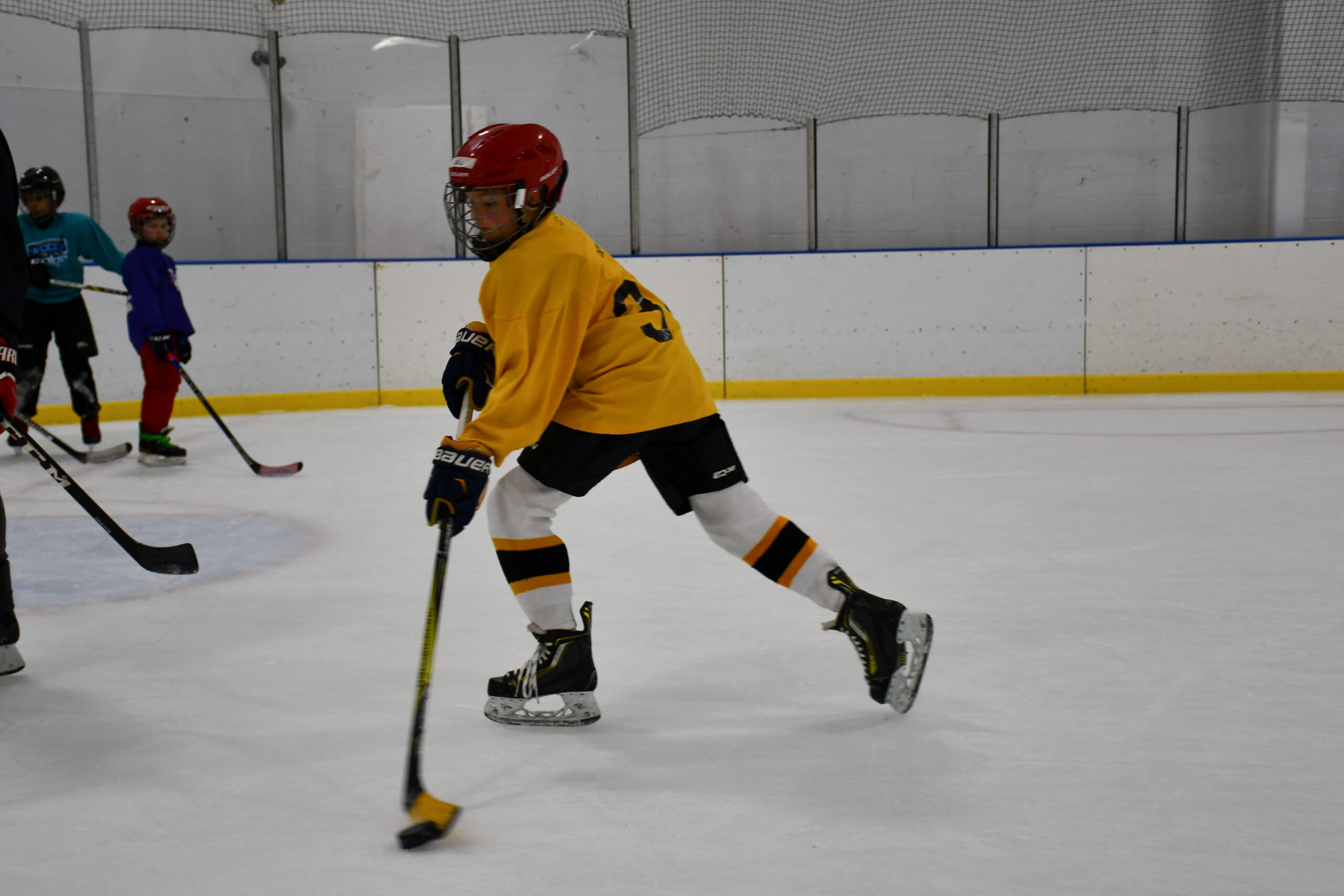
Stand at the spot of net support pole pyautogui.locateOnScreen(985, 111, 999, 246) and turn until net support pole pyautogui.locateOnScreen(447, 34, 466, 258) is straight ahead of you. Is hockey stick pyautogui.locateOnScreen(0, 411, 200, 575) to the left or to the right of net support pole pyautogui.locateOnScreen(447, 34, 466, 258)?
left

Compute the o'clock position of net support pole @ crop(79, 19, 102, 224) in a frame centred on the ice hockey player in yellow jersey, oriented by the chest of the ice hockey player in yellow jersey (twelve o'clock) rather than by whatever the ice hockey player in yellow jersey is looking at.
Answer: The net support pole is roughly at 2 o'clock from the ice hockey player in yellow jersey.

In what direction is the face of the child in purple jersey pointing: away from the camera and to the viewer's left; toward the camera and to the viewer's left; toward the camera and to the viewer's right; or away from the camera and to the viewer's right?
toward the camera and to the viewer's right

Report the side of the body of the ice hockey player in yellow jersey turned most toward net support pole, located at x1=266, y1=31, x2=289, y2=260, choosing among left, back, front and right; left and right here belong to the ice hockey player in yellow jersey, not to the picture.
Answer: right

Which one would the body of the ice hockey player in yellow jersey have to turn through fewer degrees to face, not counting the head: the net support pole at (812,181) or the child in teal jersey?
the child in teal jersey

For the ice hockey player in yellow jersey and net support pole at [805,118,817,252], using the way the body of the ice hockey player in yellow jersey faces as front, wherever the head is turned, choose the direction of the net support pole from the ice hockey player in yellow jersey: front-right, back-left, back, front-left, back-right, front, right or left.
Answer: right

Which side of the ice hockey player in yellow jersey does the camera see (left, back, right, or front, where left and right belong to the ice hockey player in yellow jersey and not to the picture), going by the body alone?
left

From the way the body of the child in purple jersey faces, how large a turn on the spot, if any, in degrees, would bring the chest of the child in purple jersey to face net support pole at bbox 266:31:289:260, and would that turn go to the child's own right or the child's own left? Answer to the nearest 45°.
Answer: approximately 90° to the child's own left

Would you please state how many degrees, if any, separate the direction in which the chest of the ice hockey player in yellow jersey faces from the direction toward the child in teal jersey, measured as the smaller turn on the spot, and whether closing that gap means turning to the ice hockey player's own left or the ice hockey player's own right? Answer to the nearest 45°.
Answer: approximately 45° to the ice hockey player's own right
